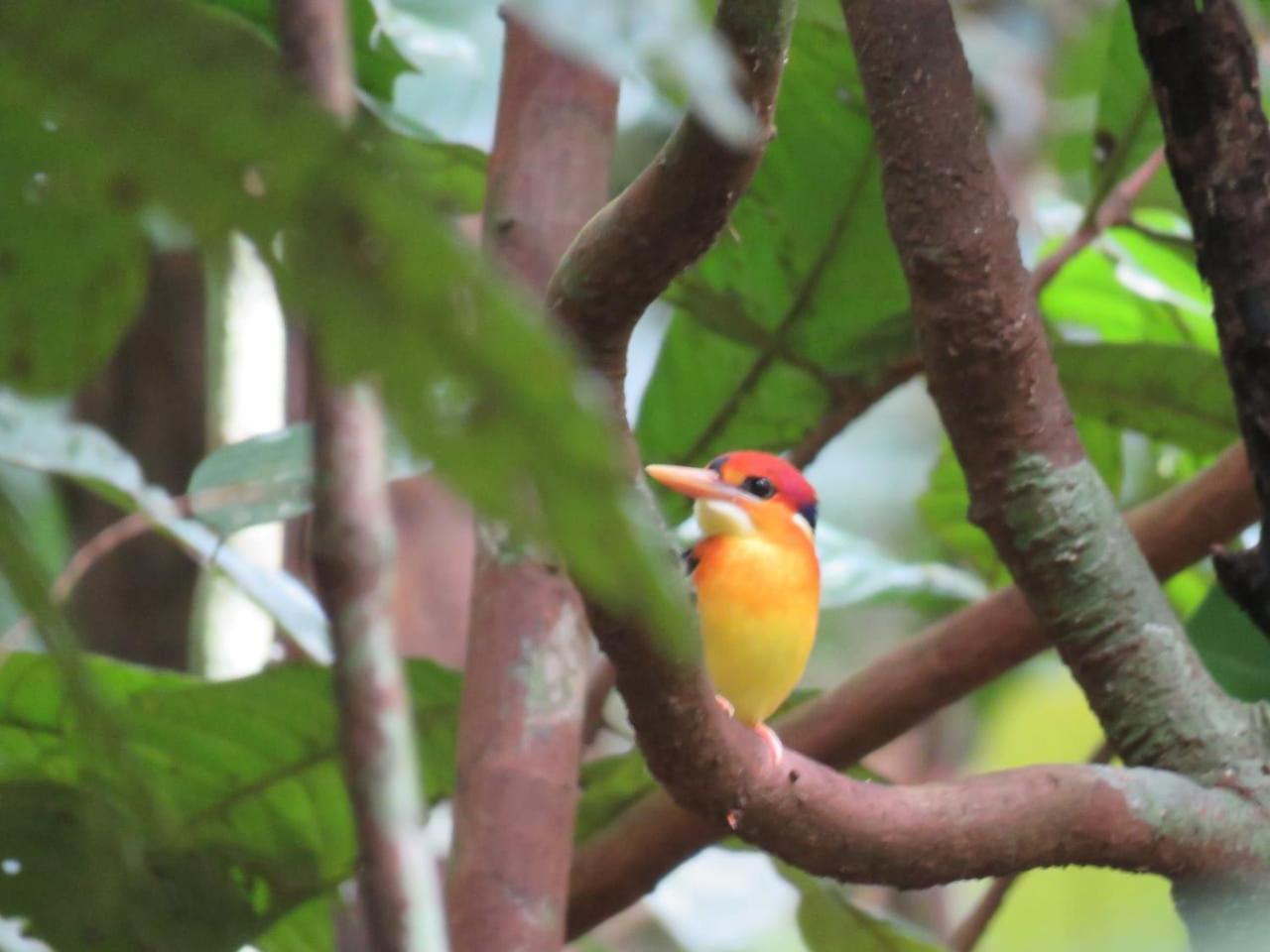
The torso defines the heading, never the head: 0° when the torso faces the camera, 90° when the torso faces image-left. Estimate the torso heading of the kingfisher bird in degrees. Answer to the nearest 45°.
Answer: approximately 0°

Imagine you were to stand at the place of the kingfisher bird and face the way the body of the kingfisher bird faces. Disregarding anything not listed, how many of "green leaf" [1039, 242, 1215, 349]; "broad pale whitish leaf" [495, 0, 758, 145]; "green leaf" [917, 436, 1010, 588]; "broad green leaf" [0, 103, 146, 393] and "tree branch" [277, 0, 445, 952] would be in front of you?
3

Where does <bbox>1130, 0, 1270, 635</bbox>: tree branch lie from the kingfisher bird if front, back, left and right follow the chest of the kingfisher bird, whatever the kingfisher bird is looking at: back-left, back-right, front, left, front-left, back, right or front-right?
front-left

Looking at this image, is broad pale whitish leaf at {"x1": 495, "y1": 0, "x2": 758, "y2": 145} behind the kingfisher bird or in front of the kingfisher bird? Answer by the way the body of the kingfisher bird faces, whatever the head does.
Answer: in front

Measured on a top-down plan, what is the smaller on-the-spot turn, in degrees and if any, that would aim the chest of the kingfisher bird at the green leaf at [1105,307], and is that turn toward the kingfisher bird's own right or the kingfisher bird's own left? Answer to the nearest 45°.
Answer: approximately 135° to the kingfisher bird's own left
